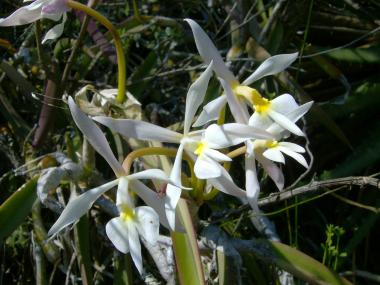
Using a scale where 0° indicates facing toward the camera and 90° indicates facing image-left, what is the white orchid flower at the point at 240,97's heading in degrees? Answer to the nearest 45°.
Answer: approximately 315°

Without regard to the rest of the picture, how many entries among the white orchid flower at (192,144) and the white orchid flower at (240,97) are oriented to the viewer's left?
0
